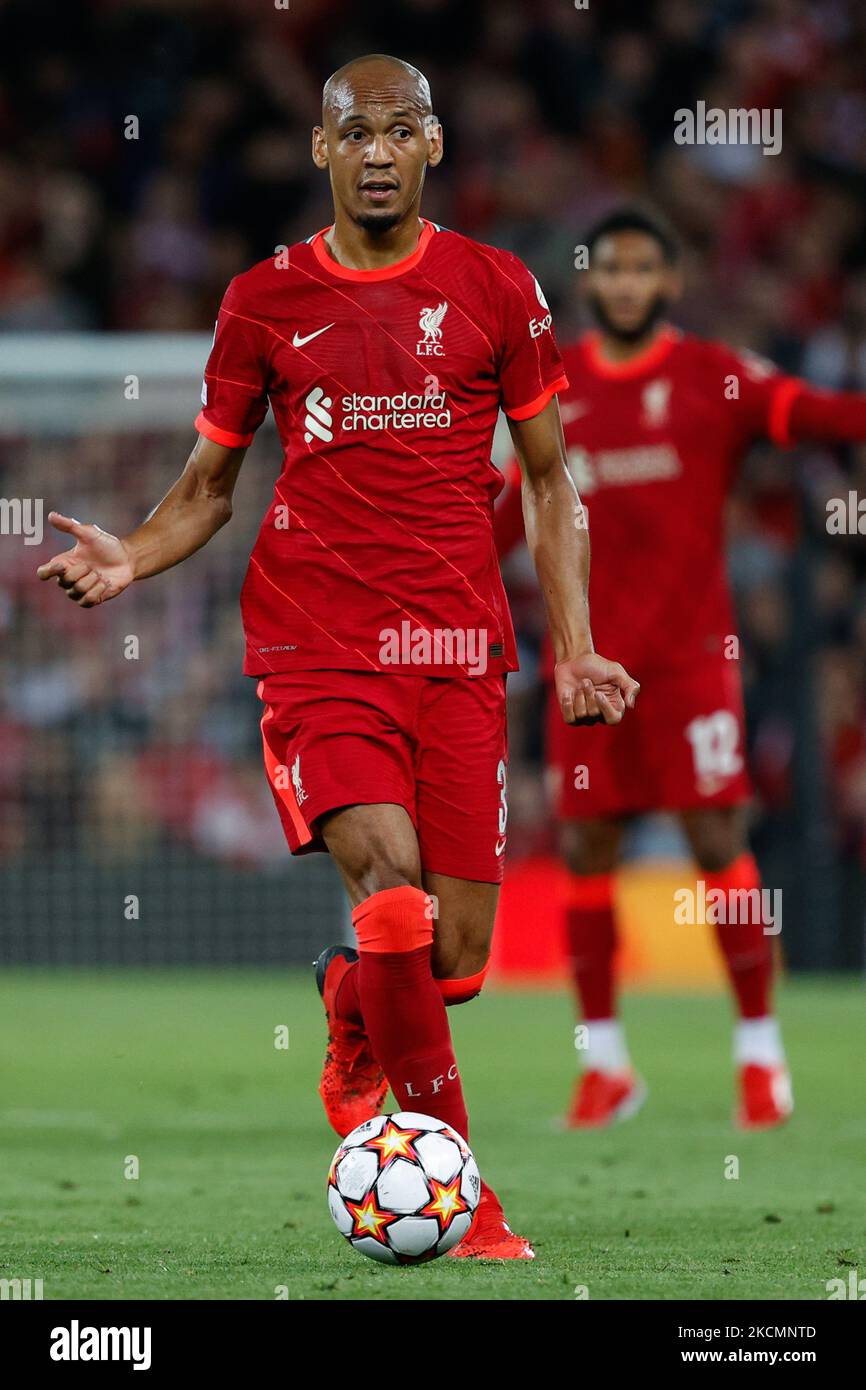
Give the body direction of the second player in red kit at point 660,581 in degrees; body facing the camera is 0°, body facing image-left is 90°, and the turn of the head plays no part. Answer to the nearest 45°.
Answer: approximately 0°

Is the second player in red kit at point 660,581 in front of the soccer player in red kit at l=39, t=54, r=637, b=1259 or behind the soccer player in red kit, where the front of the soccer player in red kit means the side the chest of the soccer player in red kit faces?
behind

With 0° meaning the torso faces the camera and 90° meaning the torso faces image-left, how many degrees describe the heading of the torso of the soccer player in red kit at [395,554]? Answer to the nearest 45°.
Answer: approximately 0°

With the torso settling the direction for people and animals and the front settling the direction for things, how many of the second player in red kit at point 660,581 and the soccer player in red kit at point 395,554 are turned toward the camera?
2
